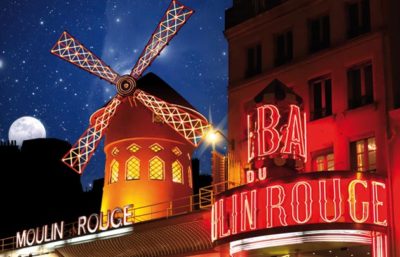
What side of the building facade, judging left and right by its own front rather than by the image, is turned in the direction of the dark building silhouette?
right

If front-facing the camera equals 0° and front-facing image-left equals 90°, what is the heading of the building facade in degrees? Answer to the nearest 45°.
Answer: approximately 45°

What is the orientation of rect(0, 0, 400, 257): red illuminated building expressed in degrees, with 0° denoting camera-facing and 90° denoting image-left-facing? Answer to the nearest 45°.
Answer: approximately 45°
